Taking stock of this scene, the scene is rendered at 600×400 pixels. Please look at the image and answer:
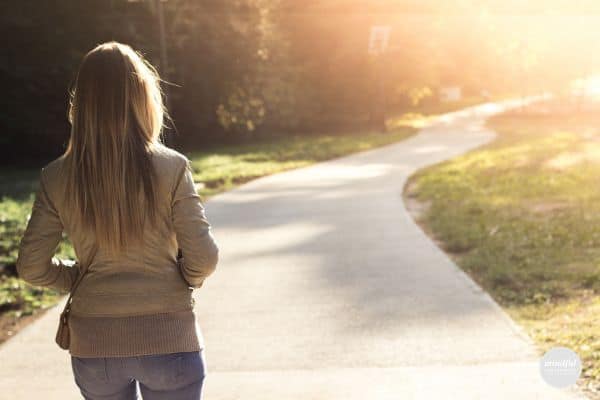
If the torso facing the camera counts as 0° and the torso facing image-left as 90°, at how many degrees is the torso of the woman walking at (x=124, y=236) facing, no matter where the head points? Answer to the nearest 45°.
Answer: approximately 180°
